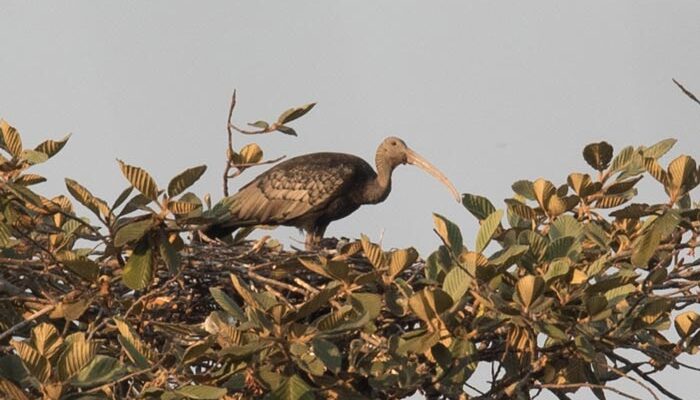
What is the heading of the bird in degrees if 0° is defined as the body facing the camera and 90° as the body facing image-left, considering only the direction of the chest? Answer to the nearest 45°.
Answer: approximately 270°
